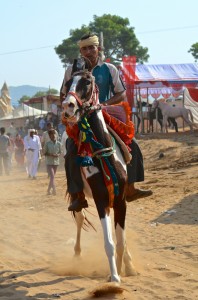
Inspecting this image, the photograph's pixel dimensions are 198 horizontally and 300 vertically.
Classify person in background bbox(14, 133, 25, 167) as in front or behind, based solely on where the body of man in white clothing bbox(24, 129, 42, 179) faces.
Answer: behind

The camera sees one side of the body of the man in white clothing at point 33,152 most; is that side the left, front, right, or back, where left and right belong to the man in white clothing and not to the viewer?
front

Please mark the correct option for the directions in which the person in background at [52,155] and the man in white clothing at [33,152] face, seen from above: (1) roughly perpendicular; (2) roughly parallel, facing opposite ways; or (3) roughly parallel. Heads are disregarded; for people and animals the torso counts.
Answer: roughly parallel

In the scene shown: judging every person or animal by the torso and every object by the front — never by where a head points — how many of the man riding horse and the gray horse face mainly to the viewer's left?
1

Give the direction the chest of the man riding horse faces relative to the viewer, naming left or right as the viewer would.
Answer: facing the viewer

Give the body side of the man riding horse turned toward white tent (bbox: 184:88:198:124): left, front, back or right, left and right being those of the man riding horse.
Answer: back

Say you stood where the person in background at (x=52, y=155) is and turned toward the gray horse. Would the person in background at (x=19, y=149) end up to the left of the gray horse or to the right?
left

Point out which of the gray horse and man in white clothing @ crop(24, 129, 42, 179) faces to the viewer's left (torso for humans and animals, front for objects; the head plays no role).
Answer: the gray horse

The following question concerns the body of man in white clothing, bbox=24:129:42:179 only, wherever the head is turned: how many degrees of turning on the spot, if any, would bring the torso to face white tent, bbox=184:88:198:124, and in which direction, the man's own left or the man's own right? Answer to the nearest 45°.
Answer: approximately 135° to the man's own left

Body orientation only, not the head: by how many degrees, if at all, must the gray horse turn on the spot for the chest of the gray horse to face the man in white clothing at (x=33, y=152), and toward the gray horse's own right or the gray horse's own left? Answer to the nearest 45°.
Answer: approximately 45° to the gray horse's own left
